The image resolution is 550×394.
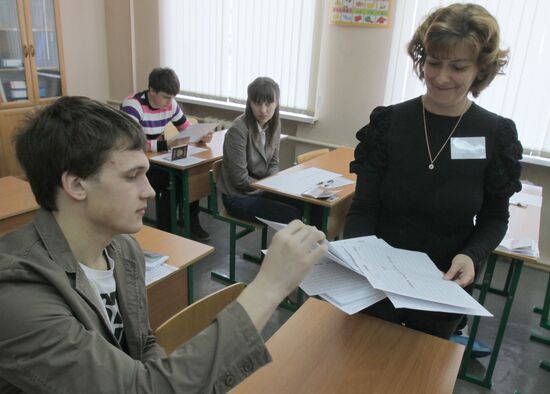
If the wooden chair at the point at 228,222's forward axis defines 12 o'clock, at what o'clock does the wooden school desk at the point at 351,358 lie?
The wooden school desk is roughly at 1 o'clock from the wooden chair.

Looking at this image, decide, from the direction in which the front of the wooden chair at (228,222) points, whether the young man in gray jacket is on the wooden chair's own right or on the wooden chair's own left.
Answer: on the wooden chair's own right

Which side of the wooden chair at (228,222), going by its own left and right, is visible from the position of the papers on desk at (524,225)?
front

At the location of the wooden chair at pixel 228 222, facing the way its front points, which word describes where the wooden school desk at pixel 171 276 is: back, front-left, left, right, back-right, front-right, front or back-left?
front-right

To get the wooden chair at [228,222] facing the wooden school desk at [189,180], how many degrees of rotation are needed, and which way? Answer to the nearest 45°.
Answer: approximately 180°

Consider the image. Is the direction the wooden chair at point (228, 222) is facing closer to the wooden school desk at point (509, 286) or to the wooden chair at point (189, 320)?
the wooden school desk

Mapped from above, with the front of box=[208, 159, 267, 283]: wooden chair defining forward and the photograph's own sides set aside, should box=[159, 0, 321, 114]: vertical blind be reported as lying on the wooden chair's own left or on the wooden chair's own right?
on the wooden chair's own left

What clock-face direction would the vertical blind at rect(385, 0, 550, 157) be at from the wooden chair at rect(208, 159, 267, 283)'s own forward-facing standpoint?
The vertical blind is roughly at 10 o'clock from the wooden chair.

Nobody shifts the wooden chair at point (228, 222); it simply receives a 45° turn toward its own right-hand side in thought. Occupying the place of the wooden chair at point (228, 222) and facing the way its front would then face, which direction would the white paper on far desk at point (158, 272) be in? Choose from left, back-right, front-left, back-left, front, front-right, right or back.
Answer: front

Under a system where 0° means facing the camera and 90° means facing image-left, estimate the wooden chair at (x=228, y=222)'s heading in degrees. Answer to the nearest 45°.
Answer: approximately 315°

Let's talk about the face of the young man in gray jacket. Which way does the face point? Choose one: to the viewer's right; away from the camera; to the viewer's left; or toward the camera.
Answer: to the viewer's right
